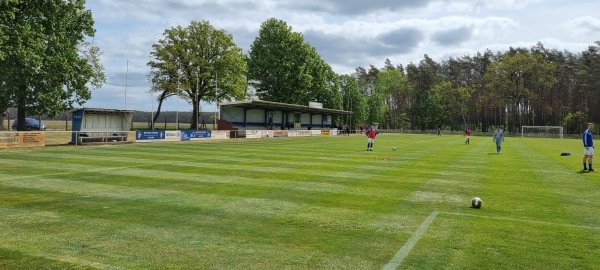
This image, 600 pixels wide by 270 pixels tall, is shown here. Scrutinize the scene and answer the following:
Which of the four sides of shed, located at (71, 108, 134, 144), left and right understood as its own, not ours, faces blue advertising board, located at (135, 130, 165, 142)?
left

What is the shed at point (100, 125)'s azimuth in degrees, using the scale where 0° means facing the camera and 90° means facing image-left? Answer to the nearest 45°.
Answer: approximately 315°

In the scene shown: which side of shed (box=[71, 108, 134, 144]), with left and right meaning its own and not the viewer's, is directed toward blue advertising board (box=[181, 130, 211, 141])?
left
